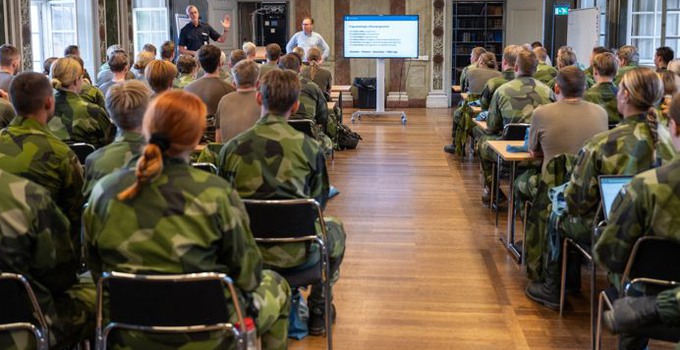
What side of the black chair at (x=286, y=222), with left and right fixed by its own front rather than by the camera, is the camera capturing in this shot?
back

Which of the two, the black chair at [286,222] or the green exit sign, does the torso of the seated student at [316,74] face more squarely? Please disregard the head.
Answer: the green exit sign

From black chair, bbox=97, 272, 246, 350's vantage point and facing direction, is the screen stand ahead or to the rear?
ahead

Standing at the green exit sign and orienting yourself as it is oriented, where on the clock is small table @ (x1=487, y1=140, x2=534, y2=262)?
The small table is roughly at 12 o'clock from the green exit sign.

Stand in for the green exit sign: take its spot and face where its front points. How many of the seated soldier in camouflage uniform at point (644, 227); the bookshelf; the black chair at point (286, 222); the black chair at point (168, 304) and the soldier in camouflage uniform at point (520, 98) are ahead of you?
4

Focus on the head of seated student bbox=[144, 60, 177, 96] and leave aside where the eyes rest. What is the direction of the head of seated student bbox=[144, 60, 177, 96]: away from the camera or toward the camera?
away from the camera

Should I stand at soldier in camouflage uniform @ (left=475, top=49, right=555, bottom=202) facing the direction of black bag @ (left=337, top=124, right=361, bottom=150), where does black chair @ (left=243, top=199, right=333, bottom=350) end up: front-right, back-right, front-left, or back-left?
back-left

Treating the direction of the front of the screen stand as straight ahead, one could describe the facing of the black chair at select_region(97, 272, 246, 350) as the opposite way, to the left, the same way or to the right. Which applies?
the opposite way

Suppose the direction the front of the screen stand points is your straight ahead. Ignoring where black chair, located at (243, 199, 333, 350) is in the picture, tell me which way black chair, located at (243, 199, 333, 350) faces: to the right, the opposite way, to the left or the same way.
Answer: the opposite way

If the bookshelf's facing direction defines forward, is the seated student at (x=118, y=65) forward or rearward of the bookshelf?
forward

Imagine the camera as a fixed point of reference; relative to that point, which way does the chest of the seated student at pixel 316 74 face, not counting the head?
away from the camera

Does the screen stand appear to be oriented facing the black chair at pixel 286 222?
yes

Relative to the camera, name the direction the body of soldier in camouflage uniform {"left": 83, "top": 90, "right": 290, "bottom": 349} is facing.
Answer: away from the camera

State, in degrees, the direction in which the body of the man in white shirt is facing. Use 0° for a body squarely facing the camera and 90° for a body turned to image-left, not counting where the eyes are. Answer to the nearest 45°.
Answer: approximately 0°

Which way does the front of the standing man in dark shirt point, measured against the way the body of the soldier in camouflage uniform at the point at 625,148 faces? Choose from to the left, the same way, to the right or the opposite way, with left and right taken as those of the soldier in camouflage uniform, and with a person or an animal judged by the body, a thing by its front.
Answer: the opposite way

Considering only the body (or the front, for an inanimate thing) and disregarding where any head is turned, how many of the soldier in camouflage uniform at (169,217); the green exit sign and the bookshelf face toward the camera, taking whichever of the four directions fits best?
2
